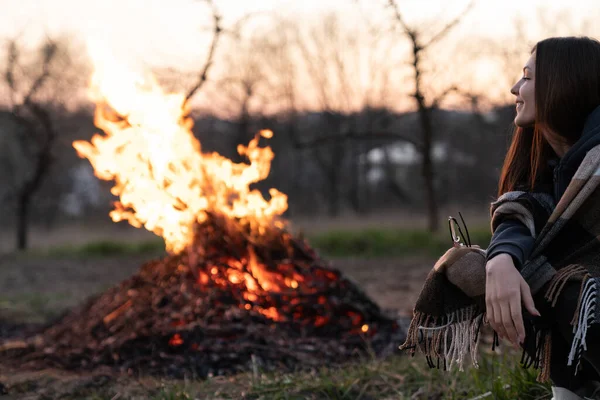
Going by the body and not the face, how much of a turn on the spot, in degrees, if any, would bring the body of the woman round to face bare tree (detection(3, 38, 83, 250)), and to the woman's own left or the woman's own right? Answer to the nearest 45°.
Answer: approximately 45° to the woman's own right

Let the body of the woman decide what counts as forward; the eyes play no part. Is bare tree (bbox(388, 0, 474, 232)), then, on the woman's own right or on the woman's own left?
on the woman's own right

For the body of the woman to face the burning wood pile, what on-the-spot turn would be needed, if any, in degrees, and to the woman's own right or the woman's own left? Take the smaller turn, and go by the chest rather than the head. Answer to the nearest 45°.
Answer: approximately 45° to the woman's own right

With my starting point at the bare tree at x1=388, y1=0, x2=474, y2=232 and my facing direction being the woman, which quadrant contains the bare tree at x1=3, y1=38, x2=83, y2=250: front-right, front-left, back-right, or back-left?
front-right

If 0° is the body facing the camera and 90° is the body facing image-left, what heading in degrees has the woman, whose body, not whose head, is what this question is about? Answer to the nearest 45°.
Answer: approximately 90°
